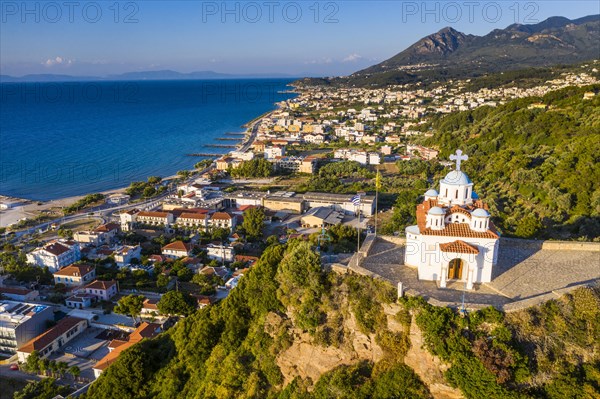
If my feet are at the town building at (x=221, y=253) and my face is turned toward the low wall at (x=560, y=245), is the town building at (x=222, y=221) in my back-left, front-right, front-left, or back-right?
back-left

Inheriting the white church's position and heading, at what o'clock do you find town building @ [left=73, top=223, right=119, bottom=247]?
The town building is roughly at 4 o'clock from the white church.

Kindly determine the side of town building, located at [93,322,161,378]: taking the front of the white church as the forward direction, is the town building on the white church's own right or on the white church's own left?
on the white church's own right

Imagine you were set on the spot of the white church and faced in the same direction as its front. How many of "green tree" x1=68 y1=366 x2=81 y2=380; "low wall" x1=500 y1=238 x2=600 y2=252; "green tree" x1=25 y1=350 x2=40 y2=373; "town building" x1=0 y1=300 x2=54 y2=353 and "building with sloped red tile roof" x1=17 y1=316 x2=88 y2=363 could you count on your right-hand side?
4

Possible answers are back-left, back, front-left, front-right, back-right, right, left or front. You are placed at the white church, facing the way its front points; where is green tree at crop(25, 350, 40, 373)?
right

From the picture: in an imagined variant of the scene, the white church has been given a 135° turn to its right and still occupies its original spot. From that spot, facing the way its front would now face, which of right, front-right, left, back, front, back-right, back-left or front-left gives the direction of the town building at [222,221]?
front

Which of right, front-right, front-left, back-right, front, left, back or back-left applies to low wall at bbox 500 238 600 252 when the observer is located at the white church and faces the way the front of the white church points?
back-left

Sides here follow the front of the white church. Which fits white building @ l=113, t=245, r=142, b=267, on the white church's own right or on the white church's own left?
on the white church's own right

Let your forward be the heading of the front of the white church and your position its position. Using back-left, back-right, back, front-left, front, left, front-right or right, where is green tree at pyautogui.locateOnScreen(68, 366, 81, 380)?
right

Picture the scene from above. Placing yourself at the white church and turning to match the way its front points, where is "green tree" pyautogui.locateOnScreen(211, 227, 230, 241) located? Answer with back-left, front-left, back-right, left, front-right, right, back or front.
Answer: back-right

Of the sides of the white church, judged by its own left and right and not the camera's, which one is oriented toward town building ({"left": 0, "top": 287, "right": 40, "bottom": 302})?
right

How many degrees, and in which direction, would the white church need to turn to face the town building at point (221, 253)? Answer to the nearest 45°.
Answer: approximately 135° to its right

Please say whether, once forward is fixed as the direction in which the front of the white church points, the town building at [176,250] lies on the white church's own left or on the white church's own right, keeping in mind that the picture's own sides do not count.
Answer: on the white church's own right
